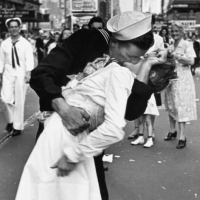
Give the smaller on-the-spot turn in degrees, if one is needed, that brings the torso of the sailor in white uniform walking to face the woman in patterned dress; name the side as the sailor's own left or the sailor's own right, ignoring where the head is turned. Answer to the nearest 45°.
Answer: approximately 45° to the sailor's own left

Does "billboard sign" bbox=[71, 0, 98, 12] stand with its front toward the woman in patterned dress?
yes

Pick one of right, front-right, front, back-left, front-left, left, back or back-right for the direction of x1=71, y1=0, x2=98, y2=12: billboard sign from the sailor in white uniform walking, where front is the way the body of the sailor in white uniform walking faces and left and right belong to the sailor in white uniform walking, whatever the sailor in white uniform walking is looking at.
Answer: back

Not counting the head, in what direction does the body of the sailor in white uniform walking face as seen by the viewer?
toward the camera

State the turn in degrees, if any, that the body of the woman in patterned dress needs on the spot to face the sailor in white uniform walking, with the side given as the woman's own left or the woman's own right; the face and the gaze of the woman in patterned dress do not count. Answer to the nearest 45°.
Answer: approximately 45° to the woman's own right

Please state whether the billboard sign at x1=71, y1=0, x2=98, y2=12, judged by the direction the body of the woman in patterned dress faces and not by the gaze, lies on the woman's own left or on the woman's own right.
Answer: on the woman's own right

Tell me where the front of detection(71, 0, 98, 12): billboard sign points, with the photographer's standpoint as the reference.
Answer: facing the viewer

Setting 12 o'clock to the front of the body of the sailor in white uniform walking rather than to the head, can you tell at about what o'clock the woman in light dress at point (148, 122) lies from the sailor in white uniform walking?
The woman in light dress is roughly at 10 o'clock from the sailor in white uniform walking.

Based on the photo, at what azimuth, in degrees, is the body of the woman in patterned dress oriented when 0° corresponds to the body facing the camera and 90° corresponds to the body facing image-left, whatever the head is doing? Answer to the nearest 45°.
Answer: approximately 45°

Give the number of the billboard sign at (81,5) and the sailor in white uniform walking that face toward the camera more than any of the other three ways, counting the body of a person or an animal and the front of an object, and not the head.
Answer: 2
